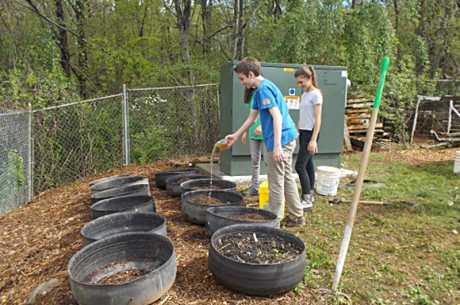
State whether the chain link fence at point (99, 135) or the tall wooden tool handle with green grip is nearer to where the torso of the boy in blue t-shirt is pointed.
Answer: the chain link fence

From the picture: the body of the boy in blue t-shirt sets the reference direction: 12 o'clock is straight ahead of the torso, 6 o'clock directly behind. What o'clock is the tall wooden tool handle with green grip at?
The tall wooden tool handle with green grip is roughly at 8 o'clock from the boy in blue t-shirt.

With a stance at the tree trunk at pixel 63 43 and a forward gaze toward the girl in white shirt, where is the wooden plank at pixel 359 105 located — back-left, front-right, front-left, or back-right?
front-left

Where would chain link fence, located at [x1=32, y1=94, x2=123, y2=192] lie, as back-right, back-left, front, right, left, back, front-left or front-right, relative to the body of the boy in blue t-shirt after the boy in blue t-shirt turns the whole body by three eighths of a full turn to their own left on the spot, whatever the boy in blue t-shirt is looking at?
back

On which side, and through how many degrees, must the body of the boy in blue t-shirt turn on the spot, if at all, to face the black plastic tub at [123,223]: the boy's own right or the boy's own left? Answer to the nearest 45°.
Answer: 0° — they already face it

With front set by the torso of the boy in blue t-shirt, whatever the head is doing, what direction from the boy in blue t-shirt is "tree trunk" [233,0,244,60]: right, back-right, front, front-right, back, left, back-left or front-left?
right

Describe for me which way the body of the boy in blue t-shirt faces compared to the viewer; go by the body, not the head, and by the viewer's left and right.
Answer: facing to the left of the viewer

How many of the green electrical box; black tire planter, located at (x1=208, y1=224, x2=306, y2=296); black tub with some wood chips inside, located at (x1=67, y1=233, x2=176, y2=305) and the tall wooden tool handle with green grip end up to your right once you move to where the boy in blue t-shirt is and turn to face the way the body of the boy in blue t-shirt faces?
1

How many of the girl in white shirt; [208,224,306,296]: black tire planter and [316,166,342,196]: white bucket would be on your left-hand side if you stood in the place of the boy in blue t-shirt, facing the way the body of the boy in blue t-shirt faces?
1

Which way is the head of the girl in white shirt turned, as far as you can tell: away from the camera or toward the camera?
toward the camera

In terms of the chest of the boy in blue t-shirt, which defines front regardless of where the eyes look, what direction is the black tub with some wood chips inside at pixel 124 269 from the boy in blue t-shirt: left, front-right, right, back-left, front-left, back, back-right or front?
front-left

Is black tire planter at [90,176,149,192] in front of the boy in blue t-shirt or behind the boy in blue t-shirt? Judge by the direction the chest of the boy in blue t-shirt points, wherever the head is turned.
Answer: in front

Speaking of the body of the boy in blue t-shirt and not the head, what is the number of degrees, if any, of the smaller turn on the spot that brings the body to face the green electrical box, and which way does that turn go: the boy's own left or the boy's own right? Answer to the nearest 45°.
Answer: approximately 90° to the boy's own right

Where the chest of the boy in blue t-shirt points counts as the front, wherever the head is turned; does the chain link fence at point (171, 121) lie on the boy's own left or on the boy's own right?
on the boy's own right

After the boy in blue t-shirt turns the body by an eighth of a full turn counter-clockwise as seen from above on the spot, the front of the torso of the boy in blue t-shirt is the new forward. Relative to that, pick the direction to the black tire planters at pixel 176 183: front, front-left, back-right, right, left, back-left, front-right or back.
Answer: right
